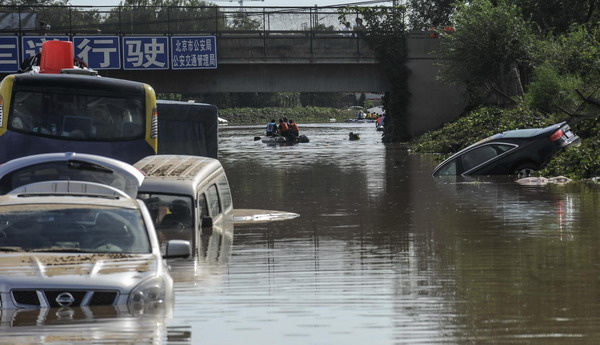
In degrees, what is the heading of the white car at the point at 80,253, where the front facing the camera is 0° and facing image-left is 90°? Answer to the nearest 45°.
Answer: approximately 0°

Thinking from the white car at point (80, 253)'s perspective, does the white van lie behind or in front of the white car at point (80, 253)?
behind

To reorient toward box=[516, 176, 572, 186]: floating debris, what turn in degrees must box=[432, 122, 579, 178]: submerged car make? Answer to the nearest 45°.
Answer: approximately 135° to its left

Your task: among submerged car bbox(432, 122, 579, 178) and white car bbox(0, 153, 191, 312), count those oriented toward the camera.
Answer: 1

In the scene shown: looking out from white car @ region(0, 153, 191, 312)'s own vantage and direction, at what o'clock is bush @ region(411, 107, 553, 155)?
The bush is roughly at 7 o'clock from the white car.

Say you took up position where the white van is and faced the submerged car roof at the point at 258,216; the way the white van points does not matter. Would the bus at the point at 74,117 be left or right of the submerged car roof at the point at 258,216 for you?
left

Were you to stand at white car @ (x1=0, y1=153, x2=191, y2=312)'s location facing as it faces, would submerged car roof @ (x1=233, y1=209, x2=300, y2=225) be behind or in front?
behind
